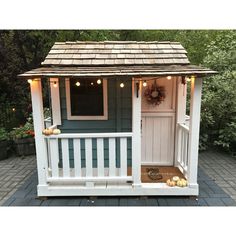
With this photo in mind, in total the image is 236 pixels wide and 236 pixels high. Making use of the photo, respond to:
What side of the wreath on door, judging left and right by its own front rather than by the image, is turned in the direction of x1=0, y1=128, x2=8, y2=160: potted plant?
right

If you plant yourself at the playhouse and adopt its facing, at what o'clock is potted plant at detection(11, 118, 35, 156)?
The potted plant is roughly at 4 o'clock from the playhouse.

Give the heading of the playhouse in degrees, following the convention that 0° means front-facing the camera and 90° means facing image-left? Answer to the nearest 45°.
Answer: approximately 0°

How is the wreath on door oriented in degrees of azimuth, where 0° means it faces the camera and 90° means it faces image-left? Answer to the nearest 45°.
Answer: approximately 0°

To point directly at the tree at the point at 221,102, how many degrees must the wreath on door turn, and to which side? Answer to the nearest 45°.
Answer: approximately 135° to its left

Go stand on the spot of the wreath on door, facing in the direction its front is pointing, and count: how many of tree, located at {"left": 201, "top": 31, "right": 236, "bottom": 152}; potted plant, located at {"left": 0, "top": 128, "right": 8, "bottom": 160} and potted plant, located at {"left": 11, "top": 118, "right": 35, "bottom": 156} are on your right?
2
